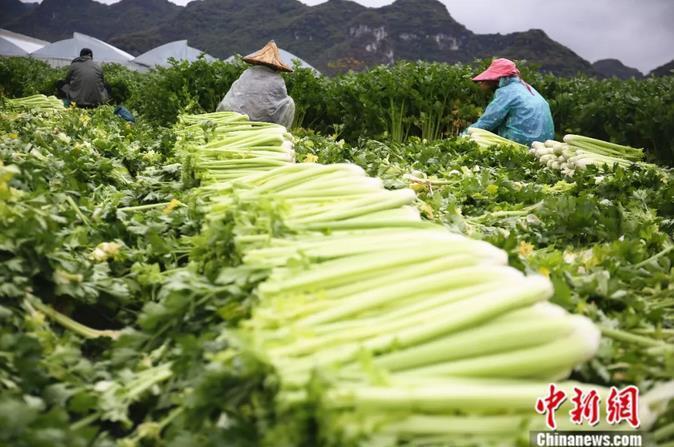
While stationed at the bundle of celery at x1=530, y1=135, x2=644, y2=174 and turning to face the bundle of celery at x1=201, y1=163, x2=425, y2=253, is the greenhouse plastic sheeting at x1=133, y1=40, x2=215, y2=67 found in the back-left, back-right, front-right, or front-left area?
back-right

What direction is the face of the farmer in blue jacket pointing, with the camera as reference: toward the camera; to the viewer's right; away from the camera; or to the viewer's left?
to the viewer's left

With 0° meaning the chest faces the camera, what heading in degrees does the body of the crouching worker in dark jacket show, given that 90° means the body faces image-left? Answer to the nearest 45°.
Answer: approximately 180°

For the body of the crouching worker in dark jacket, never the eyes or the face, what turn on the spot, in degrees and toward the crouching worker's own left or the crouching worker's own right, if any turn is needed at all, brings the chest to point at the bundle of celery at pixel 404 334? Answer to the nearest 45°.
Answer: approximately 180°

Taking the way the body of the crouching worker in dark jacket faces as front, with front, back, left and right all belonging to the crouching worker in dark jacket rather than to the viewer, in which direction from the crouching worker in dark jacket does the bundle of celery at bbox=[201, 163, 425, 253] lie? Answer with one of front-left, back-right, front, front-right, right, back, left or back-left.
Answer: back

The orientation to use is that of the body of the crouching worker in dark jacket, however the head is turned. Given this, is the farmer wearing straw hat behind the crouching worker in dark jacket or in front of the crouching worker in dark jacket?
behind

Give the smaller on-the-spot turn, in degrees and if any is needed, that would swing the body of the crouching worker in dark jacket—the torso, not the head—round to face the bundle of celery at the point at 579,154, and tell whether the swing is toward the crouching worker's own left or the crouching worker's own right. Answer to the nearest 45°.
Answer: approximately 135° to the crouching worker's own right
